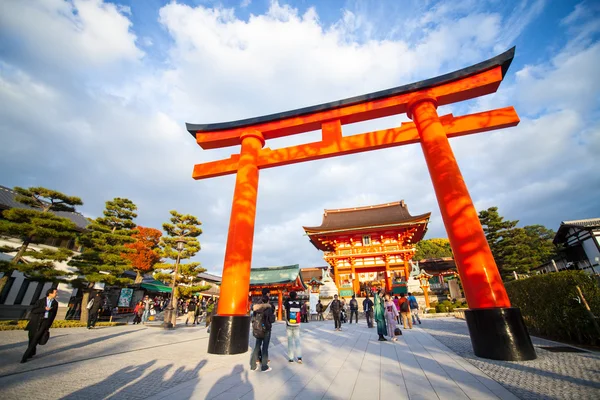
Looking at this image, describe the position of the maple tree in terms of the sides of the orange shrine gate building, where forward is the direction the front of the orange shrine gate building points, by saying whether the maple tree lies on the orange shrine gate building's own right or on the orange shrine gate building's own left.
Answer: on the orange shrine gate building's own right

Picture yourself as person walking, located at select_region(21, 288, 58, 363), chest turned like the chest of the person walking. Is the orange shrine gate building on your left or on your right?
on your left

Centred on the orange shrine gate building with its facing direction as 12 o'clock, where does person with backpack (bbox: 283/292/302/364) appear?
The person with backpack is roughly at 12 o'clock from the orange shrine gate building.

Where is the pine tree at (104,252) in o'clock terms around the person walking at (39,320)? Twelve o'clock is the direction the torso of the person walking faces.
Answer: The pine tree is roughly at 8 o'clock from the person walking.

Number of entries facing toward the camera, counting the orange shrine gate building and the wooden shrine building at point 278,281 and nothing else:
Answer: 2

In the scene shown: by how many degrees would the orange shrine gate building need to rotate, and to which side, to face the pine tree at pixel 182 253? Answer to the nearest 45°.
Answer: approximately 45° to its right

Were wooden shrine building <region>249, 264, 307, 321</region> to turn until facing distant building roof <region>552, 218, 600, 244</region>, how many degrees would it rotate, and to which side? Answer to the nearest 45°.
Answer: approximately 90° to its left

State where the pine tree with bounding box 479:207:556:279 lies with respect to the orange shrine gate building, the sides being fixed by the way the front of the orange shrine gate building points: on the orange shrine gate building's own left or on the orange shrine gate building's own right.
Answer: on the orange shrine gate building's own left

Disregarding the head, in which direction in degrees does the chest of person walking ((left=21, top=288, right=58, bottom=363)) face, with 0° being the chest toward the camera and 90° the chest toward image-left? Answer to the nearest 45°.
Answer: approximately 315°
